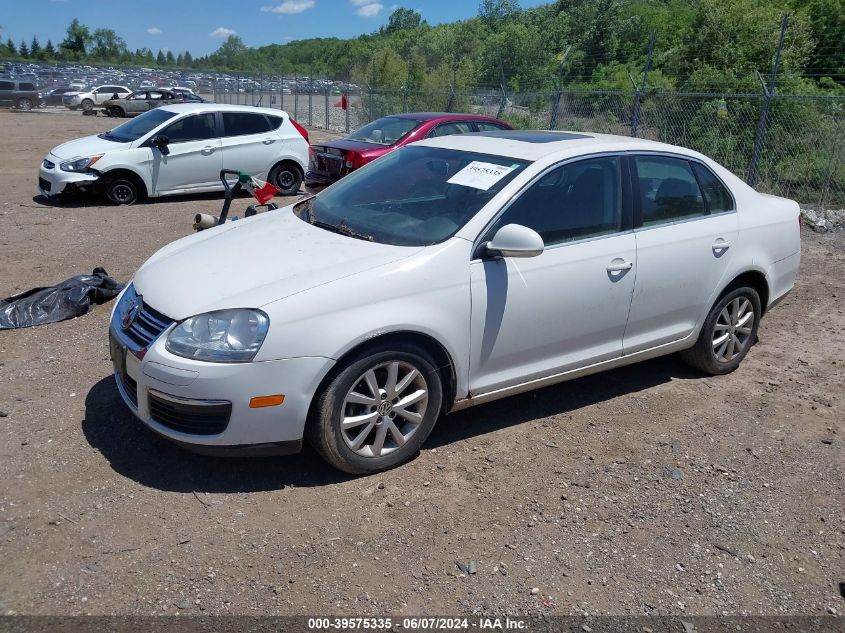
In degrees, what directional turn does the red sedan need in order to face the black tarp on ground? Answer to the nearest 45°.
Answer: approximately 135° to its right

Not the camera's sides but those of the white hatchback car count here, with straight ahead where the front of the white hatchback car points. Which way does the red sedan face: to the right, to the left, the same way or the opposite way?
the opposite way

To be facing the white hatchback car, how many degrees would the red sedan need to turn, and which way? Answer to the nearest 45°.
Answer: approximately 135° to its left

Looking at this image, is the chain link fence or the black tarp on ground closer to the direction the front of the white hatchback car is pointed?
the black tarp on ground

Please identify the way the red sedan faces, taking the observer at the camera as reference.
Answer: facing away from the viewer and to the right of the viewer

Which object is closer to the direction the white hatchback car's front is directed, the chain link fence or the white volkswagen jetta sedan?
the white volkswagen jetta sedan

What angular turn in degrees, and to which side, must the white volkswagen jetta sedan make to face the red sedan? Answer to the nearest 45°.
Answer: approximately 135° to its right

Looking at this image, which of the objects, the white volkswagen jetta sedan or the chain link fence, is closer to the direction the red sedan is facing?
the chain link fence

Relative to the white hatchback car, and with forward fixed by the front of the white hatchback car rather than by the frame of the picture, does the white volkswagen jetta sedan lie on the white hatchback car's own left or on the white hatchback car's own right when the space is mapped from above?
on the white hatchback car's own left

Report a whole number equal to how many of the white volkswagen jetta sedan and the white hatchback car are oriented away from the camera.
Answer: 0

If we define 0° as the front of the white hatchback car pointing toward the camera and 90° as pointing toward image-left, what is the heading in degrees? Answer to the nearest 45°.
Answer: approximately 45°

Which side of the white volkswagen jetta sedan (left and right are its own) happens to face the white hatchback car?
right

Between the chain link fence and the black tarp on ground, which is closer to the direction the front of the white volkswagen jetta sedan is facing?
the black tarp on ground

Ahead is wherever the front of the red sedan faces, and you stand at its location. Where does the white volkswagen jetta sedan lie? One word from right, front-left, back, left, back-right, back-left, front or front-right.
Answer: back-right
